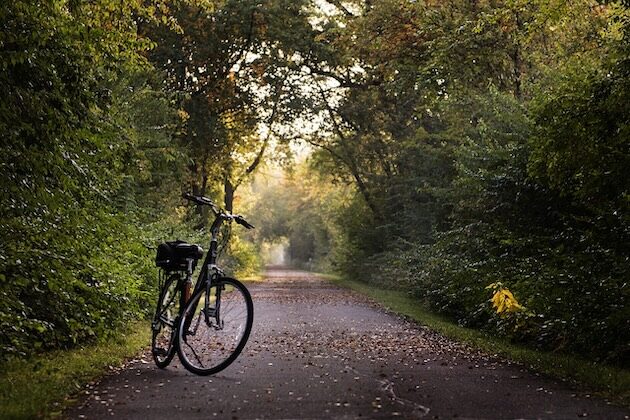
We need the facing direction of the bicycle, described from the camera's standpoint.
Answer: facing the viewer and to the right of the viewer
